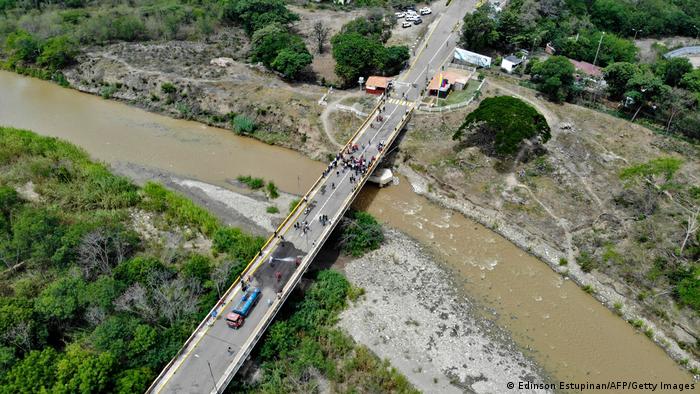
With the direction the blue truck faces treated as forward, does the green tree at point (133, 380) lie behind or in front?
in front

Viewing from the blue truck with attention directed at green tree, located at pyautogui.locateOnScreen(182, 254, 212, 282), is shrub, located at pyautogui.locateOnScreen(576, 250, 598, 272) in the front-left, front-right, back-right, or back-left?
back-right

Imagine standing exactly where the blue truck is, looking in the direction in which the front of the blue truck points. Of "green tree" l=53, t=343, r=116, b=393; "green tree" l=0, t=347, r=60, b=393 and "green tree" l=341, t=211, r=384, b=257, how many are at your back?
1

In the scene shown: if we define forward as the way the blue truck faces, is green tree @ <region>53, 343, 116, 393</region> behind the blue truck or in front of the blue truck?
in front

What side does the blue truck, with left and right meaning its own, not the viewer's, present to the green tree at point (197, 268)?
right

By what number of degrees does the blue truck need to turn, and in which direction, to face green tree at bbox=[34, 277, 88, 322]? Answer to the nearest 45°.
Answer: approximately 45° to its right

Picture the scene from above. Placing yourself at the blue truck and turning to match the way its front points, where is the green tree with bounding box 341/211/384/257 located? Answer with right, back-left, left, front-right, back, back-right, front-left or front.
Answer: back

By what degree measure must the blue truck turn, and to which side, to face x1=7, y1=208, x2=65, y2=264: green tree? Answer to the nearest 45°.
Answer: approximately 90° to its right

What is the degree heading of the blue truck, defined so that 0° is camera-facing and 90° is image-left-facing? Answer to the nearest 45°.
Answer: approximately 45°

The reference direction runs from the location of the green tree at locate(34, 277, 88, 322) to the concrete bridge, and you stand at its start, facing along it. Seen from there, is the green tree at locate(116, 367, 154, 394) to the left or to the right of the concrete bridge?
right

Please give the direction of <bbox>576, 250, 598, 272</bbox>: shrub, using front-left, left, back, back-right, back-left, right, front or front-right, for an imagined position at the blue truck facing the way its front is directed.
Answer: back-left
